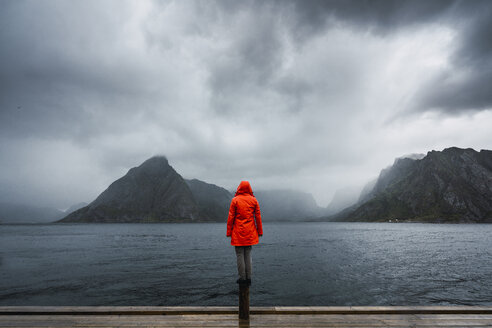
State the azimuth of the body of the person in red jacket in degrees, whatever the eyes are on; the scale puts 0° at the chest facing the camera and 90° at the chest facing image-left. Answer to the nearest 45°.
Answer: approximately 180°
